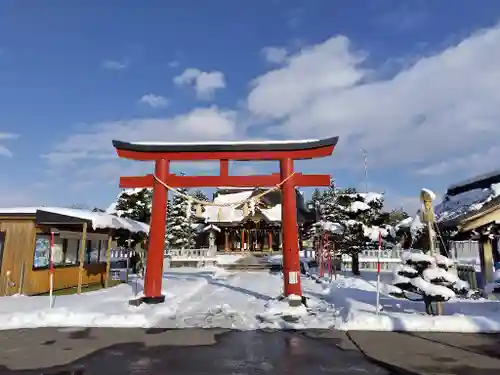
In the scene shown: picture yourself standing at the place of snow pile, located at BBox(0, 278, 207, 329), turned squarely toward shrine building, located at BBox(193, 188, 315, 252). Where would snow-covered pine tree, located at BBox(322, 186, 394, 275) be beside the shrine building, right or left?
right

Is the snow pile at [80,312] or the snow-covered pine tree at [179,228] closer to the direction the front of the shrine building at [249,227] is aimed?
the snow pile

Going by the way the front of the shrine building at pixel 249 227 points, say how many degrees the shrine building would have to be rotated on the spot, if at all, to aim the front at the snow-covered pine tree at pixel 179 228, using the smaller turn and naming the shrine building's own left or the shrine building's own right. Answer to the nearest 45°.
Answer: approximately 90° to the shrine building's own right

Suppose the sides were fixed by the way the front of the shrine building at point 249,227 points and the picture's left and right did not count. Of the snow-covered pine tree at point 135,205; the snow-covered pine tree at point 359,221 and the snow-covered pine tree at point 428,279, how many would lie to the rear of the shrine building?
0

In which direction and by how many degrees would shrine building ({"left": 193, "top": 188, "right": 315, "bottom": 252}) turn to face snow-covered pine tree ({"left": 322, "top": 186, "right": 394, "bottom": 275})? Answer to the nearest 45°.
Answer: approximately 45° to its left

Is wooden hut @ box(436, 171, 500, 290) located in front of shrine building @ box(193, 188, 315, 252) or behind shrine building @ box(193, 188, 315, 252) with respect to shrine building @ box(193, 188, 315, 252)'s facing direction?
in front

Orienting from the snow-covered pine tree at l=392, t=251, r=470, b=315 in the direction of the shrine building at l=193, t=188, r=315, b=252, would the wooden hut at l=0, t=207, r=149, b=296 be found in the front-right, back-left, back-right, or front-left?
front-left

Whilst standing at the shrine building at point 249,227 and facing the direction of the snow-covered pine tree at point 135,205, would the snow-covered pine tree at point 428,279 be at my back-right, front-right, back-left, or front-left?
front-left

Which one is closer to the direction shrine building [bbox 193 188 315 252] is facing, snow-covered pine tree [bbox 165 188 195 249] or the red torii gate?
the red torii gate

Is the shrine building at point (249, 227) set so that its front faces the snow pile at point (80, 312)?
yes

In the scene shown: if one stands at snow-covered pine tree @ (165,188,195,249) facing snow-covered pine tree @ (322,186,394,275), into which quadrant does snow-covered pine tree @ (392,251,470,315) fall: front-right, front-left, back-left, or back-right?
front-right

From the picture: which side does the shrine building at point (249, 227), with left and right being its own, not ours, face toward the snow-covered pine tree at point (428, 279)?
front

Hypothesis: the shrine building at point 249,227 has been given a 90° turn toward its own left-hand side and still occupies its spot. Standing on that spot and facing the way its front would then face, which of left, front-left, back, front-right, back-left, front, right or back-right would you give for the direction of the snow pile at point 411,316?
right

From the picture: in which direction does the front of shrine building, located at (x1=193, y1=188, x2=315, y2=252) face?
toward the camera

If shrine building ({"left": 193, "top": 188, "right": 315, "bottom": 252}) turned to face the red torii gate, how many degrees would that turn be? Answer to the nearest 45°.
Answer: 0° — it already faces it

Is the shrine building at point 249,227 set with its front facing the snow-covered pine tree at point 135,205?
no

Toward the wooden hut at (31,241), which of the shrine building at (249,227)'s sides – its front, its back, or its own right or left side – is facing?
front
